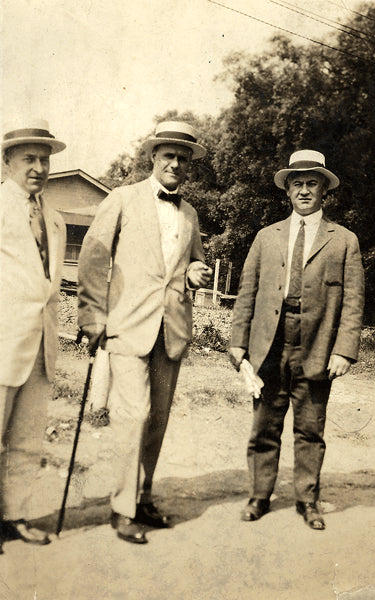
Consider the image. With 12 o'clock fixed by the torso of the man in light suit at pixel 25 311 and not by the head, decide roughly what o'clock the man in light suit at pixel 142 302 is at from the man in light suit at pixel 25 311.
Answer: the man in light suit at pixel 142 302 is roughly at 10 o'clock from the man in light suit at pixel 25 311.

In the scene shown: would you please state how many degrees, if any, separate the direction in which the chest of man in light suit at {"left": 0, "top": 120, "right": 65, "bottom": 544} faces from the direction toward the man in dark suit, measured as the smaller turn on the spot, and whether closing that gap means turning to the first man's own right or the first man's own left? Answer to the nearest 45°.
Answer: approximately 45° to the first man's own left

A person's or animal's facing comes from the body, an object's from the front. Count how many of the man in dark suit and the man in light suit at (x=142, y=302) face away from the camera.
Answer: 0

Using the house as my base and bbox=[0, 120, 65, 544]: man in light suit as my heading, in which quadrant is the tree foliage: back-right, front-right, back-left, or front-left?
back-left

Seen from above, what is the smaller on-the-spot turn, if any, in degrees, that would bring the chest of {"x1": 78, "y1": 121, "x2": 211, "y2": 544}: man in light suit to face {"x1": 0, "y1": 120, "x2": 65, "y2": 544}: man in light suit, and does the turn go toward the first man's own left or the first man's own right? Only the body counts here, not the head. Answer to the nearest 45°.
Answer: approximately 90° to the first man's own right

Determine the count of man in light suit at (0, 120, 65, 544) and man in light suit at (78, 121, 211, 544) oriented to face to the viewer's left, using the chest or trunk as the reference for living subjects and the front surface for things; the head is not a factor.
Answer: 0

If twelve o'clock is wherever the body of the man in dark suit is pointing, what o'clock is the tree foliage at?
The tree foliage is roughly at 6 o'clock from the man in dark suit.

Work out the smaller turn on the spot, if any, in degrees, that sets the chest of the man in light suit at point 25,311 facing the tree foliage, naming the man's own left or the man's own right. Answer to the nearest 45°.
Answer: approximately 90° to the man's own left

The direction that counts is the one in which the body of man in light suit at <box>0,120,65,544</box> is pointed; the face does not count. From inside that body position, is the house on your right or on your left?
on your left

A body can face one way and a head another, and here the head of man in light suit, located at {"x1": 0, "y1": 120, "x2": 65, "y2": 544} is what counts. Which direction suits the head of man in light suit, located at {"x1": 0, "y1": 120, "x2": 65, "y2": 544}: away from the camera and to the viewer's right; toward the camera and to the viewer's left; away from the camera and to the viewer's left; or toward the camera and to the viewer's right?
toward the camera and to the viewer's right

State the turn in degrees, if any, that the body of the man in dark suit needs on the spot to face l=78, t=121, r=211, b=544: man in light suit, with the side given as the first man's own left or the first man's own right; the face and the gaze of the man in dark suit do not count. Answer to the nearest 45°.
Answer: approximately 45° to the first man's own right

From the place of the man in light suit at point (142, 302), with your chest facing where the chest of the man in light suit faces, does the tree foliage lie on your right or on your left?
on your left

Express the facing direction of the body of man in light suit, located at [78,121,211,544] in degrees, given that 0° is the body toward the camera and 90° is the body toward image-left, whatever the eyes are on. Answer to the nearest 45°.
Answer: approximately 315°
